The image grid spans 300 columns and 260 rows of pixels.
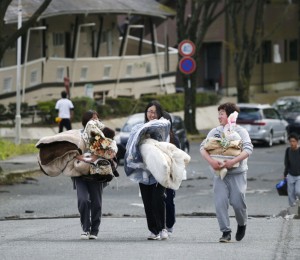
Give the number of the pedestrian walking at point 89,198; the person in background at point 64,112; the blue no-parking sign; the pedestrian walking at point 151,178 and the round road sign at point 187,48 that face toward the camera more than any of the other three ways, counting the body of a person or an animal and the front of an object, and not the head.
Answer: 4

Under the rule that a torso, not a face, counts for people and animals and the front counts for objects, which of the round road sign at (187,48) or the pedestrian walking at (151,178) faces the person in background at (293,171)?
the round road sign

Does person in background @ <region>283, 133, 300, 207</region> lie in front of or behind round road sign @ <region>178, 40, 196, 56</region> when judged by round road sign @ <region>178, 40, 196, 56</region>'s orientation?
in front

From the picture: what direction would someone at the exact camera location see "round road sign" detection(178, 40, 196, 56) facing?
facing the viewer

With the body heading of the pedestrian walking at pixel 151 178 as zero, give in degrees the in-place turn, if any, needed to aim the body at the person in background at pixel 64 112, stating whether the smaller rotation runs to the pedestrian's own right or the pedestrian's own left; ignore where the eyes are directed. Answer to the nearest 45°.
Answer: approximately 180°

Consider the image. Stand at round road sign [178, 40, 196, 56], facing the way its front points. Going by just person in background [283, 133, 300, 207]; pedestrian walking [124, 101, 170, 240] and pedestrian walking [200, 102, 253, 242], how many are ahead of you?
3

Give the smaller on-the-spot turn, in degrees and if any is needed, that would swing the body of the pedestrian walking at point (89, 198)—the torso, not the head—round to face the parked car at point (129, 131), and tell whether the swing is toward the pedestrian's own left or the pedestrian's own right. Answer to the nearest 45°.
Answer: approximately 180°

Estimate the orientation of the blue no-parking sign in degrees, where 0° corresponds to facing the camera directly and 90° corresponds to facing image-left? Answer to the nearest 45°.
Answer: approximately 0°

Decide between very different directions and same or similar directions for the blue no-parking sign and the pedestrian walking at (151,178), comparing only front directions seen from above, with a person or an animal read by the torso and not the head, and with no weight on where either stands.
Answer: same or similar directions

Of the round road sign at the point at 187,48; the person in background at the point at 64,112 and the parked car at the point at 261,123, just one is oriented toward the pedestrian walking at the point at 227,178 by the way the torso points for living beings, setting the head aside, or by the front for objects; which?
the round road sign

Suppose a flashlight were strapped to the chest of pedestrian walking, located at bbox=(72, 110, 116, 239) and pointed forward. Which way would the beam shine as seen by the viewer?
toward the camera

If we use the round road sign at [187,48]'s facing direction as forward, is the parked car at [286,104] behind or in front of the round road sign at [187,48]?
behind

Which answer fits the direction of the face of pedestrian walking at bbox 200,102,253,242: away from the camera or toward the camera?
toward the camera

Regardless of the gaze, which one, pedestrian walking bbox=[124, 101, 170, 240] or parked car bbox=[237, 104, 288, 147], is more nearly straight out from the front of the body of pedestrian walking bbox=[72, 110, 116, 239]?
the pedestrian walking

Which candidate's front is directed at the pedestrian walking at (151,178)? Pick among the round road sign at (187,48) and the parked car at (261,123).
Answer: the round road sign
